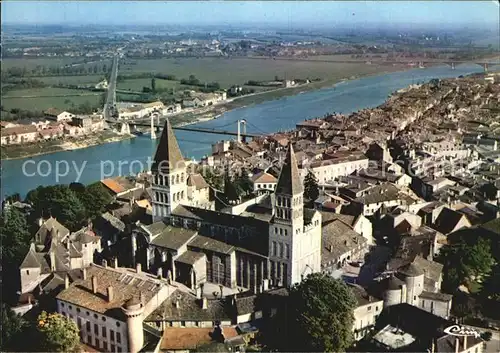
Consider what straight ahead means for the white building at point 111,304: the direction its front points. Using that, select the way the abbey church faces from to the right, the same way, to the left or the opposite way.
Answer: to the left

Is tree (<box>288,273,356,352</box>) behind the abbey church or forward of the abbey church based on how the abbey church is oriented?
forward

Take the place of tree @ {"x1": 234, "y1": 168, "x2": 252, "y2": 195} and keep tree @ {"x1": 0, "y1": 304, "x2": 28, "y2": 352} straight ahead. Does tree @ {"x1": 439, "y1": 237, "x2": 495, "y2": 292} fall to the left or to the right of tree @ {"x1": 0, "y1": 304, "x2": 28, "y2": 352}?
left

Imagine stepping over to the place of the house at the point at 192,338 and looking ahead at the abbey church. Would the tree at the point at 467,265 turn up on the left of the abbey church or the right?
right

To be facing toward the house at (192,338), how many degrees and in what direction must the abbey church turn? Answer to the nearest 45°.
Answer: approximately 45° to its right

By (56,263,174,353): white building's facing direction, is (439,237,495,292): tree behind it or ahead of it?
behind

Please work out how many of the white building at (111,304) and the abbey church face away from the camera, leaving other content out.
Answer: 0

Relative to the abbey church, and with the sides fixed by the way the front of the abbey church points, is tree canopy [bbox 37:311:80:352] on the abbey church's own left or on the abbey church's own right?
on the abbey church's own right

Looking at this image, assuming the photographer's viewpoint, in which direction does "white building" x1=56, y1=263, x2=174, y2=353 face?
facing the viewer and to the left of the viewer

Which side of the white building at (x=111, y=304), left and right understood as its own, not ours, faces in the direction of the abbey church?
back

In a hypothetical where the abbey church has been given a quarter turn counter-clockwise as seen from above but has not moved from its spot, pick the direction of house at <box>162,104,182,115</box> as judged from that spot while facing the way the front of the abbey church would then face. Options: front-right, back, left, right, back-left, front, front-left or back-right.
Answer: front-left

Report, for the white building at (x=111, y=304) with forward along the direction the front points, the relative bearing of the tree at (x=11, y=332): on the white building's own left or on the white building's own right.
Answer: on the white building's own right

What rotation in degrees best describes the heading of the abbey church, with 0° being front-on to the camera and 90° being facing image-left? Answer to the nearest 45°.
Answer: approximately 315°
